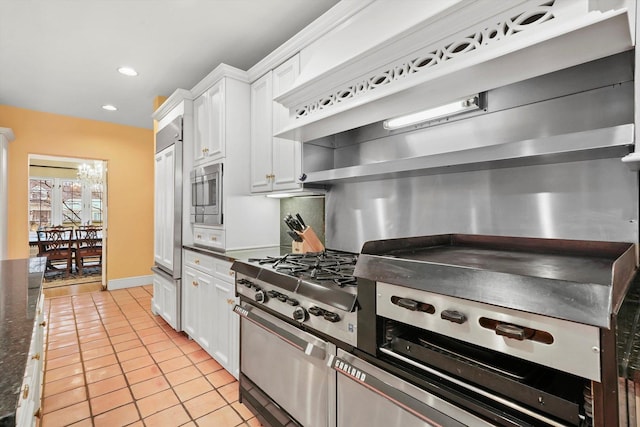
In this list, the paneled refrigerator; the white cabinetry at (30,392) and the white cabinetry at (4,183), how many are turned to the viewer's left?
1

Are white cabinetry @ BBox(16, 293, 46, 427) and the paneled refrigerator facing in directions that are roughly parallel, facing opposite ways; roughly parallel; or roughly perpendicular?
roughly parallel, facing opposite ways

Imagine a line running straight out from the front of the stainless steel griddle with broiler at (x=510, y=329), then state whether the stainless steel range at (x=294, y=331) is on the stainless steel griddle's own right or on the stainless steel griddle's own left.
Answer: on the stainless steel griddle's own right

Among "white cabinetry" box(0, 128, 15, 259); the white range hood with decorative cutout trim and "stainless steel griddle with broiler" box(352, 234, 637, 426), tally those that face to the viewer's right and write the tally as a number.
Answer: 1

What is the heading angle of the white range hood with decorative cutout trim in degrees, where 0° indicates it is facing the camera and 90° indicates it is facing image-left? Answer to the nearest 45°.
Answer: approximately 45°

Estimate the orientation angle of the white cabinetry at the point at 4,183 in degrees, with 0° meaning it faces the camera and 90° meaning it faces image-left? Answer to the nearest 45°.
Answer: approximately 270°

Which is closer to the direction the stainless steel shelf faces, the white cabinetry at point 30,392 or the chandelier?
the white cabinetry

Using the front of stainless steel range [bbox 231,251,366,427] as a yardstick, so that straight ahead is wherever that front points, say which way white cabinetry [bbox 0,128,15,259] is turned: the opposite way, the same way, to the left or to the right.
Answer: the opposite way

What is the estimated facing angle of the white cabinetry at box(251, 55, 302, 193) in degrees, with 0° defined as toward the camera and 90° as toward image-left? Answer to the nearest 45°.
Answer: approximately 45°

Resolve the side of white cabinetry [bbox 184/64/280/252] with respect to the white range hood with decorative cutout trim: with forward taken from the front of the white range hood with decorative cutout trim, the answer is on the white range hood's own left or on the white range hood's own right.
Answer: on the white range hood's own right

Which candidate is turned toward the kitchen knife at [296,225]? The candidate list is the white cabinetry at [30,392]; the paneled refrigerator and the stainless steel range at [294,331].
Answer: the white cabinetry

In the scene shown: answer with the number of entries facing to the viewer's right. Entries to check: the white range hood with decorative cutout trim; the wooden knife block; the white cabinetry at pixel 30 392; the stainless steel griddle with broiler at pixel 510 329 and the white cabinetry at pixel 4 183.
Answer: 2

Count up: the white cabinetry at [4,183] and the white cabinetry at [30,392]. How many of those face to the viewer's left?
0

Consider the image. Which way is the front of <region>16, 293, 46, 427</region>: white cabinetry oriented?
to the viewer's right

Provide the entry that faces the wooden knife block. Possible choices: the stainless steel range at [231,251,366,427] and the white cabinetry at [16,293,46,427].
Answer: the white cabinetry

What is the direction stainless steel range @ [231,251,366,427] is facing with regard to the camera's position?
facing the viewer and to the left of the viewer
